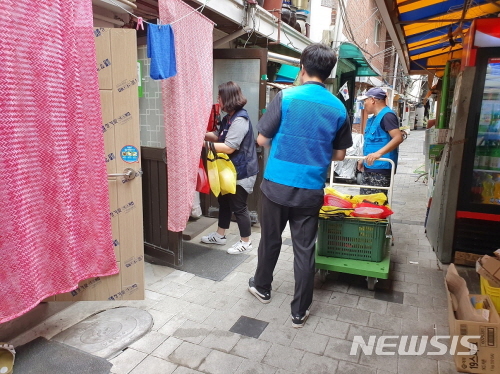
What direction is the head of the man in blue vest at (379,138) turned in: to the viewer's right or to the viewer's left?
to the viewer's left

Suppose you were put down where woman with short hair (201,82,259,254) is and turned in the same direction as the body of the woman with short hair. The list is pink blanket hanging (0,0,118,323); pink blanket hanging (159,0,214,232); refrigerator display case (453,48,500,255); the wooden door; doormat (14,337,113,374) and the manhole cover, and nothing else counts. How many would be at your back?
1

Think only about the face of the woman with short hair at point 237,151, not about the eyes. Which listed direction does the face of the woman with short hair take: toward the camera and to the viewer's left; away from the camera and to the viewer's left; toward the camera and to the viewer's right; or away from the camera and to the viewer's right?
away from the camera and to the viewer's left

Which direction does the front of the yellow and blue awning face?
to the viewer's left

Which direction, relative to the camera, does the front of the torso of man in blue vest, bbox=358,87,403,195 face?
to the viewer's left

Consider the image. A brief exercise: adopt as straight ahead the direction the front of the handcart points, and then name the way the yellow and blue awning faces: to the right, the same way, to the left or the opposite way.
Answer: to the right

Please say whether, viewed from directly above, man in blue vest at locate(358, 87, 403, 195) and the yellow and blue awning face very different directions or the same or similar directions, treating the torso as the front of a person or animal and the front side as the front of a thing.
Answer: same or similar directions

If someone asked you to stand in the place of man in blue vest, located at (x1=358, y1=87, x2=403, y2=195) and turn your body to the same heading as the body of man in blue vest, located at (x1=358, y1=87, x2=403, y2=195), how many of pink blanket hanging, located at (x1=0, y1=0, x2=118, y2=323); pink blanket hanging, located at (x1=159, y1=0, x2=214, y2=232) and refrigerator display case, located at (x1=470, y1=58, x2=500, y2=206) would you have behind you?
1

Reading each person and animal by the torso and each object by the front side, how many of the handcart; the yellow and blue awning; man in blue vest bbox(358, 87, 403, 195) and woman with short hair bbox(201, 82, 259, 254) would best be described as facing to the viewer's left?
3

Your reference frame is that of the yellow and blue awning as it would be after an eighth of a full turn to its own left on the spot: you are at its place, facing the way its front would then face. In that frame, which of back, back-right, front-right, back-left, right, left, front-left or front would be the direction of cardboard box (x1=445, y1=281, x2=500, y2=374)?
front-left

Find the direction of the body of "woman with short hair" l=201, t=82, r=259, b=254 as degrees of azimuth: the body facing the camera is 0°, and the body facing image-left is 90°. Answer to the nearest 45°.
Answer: approximately 90°

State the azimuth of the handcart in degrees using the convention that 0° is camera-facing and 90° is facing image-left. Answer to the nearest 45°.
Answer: approximately 0°

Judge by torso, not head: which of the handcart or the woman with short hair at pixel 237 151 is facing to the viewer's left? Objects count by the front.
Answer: the woman with short hair

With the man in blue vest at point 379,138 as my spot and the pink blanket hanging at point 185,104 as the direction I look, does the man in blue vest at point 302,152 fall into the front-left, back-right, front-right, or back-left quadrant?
front-left

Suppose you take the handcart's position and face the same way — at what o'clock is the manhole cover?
The manhole cover is roughly at 2 o'clock from the handcart.

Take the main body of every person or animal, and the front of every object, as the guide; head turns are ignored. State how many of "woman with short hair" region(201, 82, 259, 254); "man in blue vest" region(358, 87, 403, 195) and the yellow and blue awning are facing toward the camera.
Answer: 0

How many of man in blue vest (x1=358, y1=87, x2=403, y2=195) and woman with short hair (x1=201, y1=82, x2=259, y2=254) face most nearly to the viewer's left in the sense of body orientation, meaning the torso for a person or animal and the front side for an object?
2

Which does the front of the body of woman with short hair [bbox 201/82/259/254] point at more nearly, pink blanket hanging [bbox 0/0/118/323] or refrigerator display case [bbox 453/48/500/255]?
the pink blanket hanging
